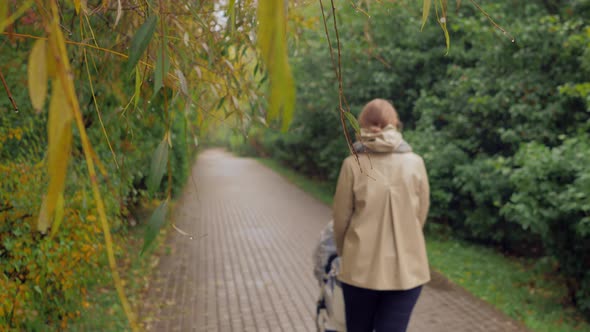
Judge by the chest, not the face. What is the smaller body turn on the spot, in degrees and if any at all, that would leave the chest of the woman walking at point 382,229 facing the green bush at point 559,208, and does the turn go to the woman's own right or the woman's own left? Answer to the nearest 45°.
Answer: approximately 45° to the woman's own right

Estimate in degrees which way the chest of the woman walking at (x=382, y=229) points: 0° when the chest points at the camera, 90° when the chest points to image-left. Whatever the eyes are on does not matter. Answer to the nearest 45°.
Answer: approximately 180°

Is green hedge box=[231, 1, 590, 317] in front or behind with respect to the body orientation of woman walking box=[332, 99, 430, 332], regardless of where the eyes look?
in front
